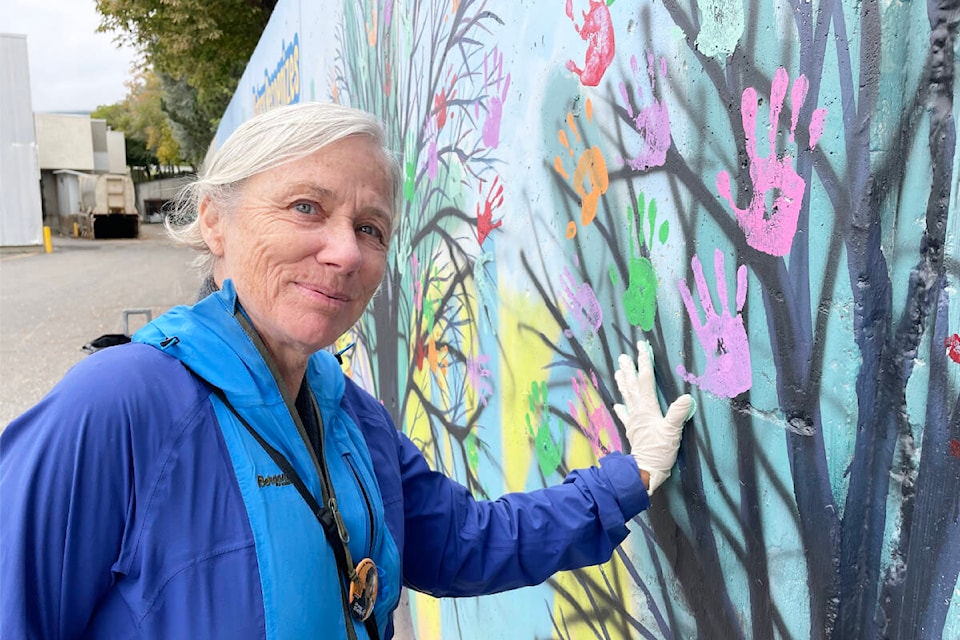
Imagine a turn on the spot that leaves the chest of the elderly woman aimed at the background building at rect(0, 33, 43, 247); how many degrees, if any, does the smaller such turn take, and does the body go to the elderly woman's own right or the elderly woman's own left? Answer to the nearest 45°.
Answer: approximately 135° to the elderly woman's own left

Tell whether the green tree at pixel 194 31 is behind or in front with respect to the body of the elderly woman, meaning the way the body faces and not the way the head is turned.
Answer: behind

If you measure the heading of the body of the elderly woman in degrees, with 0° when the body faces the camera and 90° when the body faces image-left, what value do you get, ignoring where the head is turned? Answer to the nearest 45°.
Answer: approximately 315°
